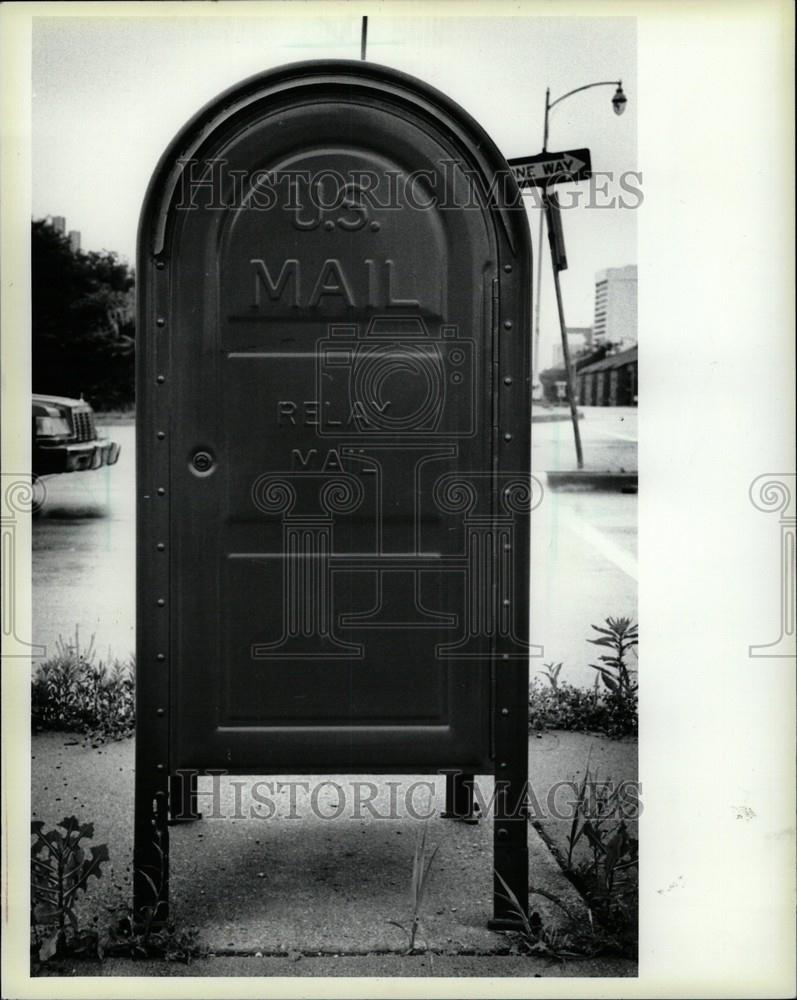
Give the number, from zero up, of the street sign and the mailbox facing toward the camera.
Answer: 2

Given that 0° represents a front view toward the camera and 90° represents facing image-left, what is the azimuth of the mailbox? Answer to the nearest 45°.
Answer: approximately 0°

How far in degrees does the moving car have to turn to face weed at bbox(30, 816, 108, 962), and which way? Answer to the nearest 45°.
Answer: approximately 45° to its right

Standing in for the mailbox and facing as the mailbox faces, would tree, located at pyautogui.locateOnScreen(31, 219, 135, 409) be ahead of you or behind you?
behind
